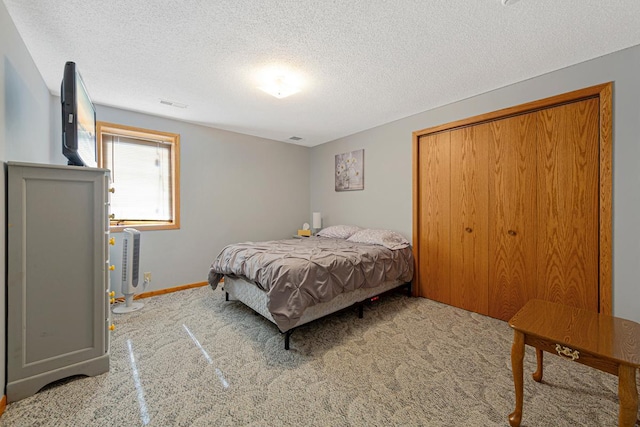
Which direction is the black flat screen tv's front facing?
to the viewer's right

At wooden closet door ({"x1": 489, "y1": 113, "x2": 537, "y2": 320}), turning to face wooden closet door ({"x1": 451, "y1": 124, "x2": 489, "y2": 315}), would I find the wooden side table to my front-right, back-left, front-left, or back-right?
back-left

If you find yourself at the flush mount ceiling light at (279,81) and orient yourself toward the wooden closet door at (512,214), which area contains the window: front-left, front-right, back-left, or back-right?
back-left

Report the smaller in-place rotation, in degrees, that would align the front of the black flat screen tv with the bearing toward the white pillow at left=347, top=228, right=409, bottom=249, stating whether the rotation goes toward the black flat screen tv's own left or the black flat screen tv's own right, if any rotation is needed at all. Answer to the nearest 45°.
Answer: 0° — it already faces it

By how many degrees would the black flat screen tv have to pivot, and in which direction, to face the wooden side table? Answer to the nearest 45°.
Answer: approximately 45° to its right

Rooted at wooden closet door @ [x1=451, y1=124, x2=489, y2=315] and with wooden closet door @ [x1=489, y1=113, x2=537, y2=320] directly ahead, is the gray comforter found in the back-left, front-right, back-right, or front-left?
back-right

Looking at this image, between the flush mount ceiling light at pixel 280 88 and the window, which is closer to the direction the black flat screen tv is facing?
the flush mount ceiling light
